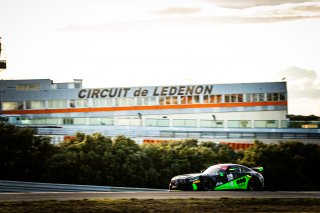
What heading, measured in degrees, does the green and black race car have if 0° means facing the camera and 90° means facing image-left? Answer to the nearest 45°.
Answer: approximately 45°

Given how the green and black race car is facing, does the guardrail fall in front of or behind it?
in front
